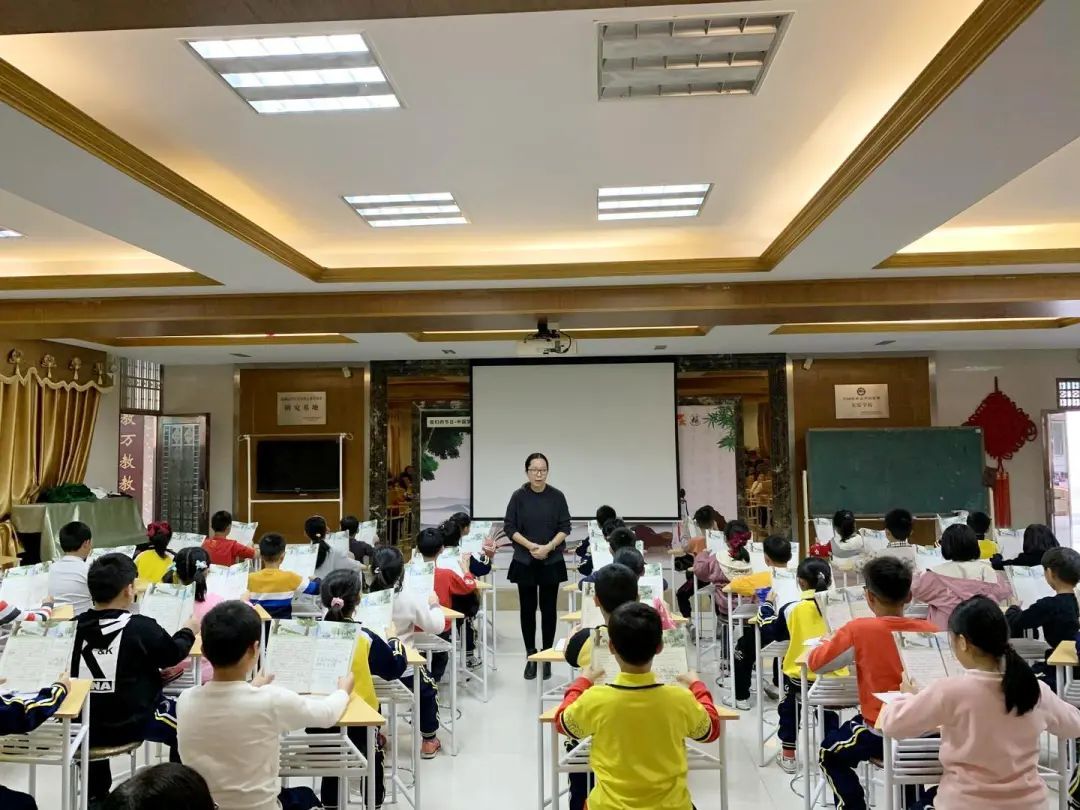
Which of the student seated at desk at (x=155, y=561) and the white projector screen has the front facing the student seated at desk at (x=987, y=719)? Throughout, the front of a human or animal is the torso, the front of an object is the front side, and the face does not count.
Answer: the white projector screen

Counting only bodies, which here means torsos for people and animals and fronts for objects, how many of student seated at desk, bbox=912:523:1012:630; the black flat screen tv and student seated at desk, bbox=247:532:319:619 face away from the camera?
2

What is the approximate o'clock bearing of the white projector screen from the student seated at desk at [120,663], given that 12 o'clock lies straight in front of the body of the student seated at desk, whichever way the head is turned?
The white projector screen is roughly at 12 o'clock from the student seated at desk.

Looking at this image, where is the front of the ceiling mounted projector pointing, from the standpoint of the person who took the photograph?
facing away from the viewer

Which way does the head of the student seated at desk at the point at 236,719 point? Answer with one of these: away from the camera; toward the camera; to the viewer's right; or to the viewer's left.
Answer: away from the camera

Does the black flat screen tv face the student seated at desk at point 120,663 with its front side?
yes

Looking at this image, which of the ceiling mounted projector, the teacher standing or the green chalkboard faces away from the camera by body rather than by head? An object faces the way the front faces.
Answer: the ceiling mounted projector

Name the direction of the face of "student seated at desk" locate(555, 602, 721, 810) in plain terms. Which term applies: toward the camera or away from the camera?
away from the camera

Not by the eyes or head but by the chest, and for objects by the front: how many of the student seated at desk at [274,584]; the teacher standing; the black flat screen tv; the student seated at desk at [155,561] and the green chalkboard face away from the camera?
2

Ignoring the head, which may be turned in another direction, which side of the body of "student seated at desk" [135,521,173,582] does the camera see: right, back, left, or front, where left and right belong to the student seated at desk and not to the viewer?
back

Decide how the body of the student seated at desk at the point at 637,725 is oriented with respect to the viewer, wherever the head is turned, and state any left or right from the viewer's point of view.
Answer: facing away from the viewer

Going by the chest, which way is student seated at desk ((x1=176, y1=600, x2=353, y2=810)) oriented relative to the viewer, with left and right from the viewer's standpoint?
facing away from the viewer and to the right of the viewer

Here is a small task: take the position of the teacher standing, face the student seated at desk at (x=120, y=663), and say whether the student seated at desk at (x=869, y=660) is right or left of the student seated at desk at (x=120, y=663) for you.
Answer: left

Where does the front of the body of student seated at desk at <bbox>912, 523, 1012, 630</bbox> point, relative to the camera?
away from the camera

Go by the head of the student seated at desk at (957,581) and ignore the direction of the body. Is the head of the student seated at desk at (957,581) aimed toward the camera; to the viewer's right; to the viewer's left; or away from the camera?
away from the camera
